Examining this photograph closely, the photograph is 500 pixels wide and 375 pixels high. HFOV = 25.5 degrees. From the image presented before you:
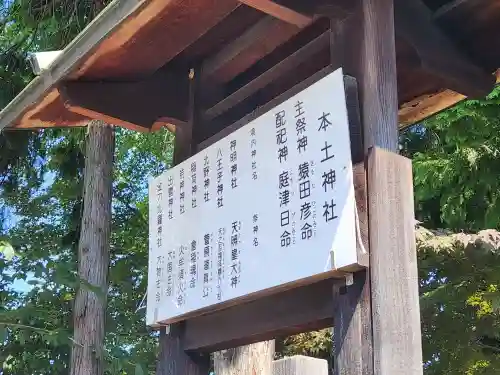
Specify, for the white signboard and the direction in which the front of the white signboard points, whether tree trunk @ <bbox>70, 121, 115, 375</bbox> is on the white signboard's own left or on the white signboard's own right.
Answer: on the white signboard's own right

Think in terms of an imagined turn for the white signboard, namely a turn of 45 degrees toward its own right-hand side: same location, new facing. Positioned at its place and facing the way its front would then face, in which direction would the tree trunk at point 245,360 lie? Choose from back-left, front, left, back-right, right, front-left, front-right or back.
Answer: right

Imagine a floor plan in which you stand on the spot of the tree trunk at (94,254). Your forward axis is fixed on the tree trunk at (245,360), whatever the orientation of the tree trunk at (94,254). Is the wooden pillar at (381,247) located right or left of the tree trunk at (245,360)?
right

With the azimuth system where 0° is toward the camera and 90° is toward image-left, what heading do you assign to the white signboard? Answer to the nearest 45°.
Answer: approximately 45°
